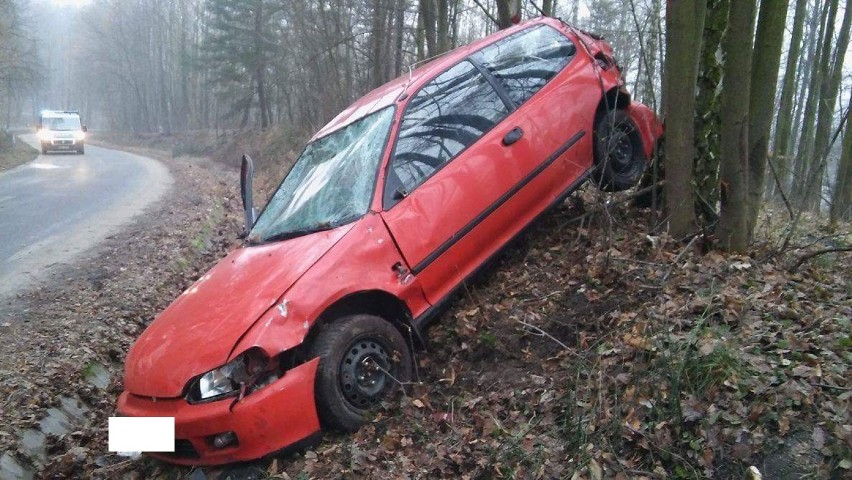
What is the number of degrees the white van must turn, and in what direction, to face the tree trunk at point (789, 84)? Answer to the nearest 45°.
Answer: approximately 45° to its left

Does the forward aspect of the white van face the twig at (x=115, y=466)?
yes

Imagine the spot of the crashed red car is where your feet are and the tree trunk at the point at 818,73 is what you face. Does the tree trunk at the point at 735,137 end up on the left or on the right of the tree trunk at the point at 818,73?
right

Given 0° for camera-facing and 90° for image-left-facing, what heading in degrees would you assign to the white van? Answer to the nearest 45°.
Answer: approximately 0°
